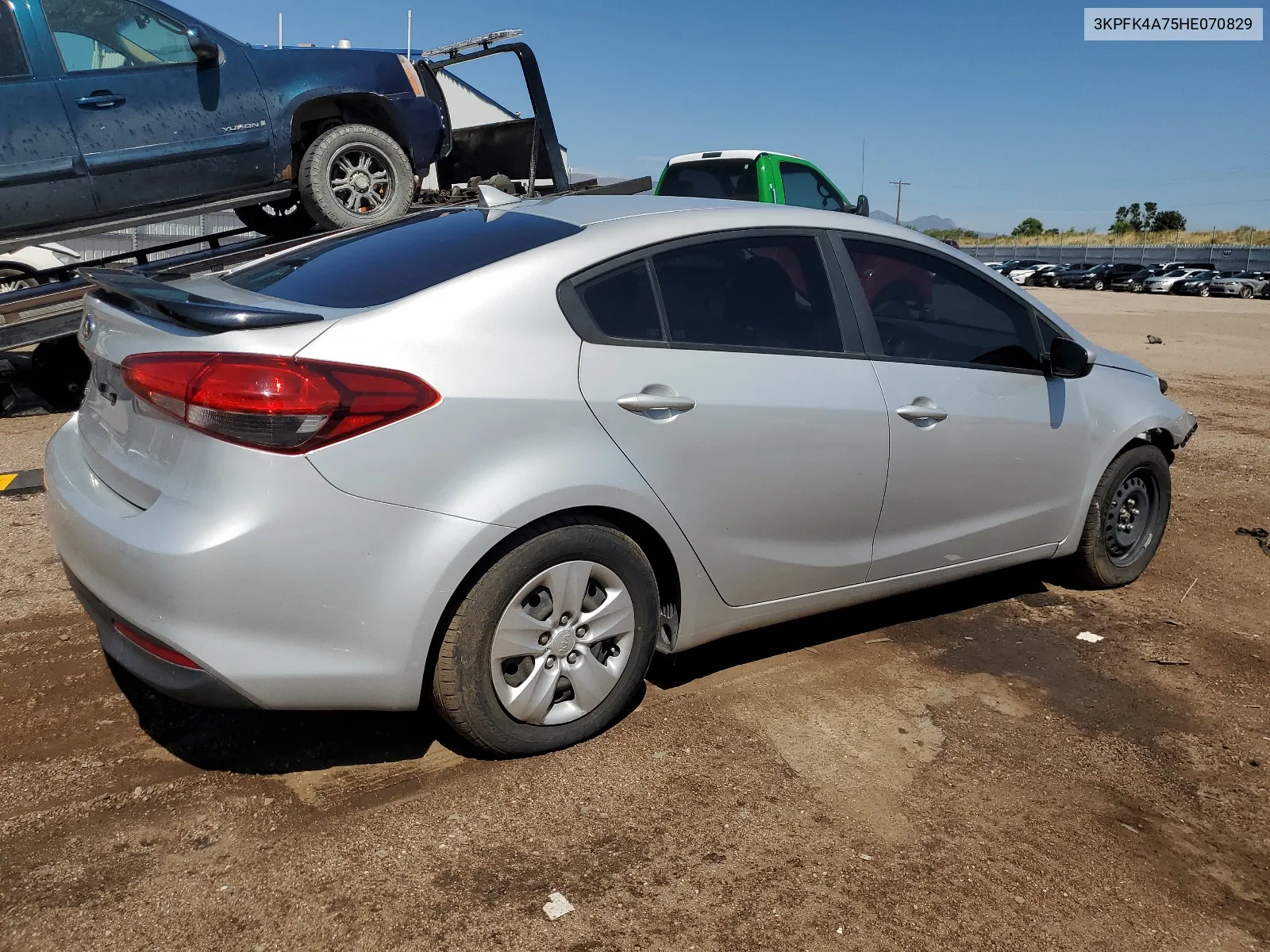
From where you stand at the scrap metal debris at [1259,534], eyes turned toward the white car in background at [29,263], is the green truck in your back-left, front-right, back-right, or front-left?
front-right

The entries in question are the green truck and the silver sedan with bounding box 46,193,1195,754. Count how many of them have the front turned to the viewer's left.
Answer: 0

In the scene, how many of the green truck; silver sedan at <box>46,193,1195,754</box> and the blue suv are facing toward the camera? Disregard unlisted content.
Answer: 0

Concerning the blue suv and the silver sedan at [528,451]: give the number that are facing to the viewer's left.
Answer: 0

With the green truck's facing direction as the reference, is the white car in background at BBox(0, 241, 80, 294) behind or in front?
behind

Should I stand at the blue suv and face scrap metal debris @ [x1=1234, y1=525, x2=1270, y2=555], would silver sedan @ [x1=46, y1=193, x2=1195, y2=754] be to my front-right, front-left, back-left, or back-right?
front-right

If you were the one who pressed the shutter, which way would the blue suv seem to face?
facing away from the viewer and to the right of the viewer

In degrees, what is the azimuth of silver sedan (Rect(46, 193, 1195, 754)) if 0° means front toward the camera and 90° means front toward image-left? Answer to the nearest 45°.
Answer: approximately 225°

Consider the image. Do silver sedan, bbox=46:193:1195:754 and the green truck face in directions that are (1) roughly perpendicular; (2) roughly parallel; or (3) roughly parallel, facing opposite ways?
roughly parallel

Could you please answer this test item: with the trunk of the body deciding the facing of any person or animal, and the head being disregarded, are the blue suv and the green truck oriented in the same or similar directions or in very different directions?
same or similar directions

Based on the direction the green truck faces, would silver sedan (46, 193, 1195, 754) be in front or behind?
behind

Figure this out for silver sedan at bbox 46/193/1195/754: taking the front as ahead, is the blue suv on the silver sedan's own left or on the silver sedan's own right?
on the silver sedan's own left

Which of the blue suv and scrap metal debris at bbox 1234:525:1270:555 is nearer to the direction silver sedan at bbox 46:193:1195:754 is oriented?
the scrap metal debris

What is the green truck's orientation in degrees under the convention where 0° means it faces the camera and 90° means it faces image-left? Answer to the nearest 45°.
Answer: approximately 225°
